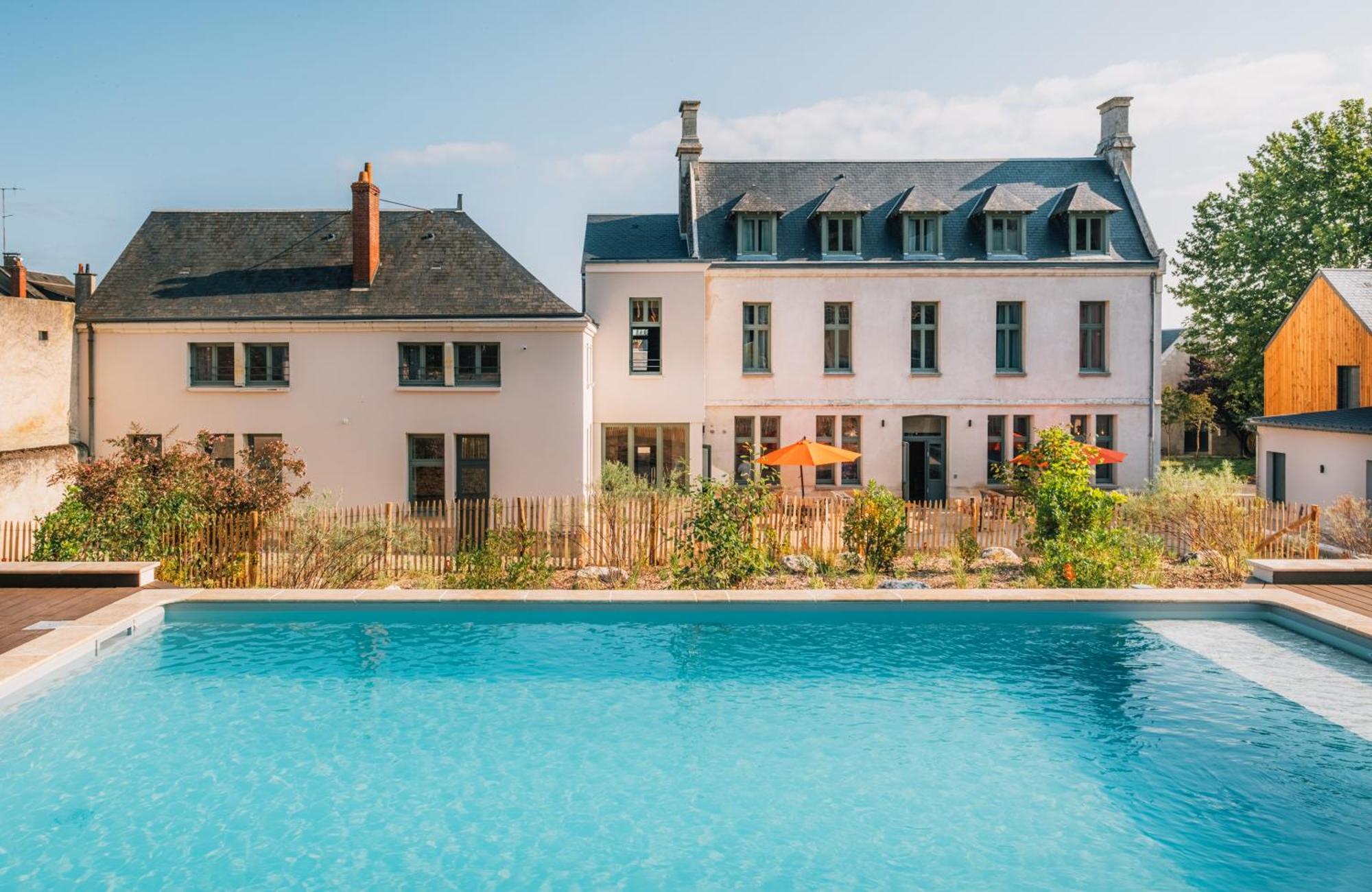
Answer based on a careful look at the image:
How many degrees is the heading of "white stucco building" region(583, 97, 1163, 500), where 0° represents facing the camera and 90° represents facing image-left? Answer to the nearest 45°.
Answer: approximately 0°

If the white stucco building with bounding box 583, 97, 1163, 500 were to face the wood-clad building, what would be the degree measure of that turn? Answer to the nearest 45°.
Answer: approximately 90° to its left

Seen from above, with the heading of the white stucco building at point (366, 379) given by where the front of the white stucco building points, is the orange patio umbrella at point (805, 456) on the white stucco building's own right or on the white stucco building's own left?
on the white stucco building's own left

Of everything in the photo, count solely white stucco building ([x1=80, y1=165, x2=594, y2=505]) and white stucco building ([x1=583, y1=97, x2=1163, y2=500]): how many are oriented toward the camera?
2

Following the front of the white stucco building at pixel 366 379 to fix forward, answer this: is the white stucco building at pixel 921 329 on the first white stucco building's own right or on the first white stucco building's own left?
on the first white stucco building's own left

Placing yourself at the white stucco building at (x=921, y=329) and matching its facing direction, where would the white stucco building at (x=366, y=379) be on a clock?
the white stucco building at (x=366, y=379) is roughly at 2 o'clock from the white stucco building at (x=921, y=329).

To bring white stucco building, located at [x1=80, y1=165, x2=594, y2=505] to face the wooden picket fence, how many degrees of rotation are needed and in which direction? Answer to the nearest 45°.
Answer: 0° — it already faces it

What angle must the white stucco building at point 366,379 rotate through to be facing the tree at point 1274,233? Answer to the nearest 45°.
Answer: approximately 90° to its left

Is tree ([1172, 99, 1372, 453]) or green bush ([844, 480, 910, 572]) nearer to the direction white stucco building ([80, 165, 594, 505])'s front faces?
the green bush

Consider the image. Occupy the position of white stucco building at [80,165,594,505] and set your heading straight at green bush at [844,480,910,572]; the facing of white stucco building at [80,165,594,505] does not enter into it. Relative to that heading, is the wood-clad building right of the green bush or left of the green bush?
left

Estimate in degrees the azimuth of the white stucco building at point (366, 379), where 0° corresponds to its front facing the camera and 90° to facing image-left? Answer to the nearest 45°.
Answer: approximately 0°

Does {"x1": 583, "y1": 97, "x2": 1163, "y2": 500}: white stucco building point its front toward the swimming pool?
yes
